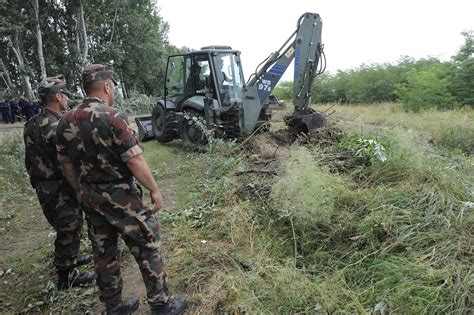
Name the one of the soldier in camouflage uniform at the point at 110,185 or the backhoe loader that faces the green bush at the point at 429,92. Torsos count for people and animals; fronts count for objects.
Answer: the soldier in camouflage uniform

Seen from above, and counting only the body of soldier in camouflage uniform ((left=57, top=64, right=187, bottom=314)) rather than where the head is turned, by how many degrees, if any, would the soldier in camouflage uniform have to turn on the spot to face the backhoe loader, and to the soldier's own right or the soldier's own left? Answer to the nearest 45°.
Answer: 0° — they already face it

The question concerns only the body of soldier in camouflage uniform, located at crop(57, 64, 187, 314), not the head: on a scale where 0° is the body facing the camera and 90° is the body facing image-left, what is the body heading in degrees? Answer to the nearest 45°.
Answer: approximately 225°

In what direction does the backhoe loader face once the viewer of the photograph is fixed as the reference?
facing away from the viewer and to the left of the viewer

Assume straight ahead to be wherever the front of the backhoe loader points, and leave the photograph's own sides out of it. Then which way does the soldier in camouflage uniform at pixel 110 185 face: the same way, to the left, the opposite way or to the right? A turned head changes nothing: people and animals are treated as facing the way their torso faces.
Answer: to the right

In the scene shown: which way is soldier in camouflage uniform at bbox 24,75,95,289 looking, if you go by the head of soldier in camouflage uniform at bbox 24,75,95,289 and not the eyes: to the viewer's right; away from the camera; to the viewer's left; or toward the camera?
to the viewer's right

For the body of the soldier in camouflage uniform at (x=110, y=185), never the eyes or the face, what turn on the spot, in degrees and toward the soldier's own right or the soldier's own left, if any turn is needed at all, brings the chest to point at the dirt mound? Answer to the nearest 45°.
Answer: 0° — they already face it
